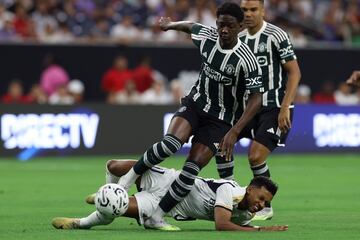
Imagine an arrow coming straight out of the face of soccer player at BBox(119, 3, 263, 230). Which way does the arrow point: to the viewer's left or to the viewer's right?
to the viewer's left

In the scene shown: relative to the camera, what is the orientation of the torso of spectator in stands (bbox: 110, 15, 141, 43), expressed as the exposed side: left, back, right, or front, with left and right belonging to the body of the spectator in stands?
front

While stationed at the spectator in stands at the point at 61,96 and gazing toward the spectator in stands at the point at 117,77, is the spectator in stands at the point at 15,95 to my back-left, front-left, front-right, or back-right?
back-left

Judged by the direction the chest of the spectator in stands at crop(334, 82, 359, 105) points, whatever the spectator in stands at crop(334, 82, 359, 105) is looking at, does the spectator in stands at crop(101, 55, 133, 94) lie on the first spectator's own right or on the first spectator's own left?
on the first spectator's own right

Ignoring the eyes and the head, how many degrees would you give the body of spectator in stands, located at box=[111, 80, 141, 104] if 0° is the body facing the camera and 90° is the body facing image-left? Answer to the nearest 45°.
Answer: approximately 0°

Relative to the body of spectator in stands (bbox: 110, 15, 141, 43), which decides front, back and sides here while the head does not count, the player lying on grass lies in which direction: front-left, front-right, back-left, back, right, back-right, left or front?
front

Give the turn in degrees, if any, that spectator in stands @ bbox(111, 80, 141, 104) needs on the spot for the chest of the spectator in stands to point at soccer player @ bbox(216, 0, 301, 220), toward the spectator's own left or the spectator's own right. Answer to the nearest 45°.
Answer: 0° — they already face them

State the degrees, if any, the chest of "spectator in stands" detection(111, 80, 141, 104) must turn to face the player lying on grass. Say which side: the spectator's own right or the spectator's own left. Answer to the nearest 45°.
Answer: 0° — they already face them

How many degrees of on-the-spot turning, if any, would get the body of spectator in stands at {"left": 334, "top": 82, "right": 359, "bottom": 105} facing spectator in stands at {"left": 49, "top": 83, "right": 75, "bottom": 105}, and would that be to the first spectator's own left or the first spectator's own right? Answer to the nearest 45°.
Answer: approximately 45° to the first spectator's own right

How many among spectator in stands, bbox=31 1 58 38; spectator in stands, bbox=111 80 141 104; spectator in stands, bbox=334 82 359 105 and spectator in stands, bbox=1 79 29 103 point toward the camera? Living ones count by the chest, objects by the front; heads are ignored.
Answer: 4

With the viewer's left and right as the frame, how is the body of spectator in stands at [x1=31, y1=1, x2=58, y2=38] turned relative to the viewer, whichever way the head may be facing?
facing the viewer
